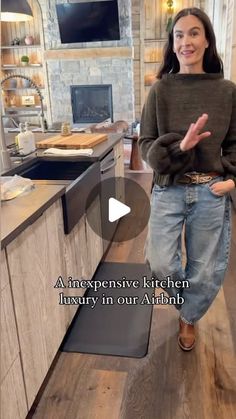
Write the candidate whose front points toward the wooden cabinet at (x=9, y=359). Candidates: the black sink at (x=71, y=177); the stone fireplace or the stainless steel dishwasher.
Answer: the stone fireplace

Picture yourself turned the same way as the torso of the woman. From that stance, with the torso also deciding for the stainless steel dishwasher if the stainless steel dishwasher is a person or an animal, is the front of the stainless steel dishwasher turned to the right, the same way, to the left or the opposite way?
to the left

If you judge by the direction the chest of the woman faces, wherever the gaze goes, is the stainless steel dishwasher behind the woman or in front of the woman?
behind

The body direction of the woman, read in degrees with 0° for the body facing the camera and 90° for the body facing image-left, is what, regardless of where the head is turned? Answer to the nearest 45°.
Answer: approximately 0°

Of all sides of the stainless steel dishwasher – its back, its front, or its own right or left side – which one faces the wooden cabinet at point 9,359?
right

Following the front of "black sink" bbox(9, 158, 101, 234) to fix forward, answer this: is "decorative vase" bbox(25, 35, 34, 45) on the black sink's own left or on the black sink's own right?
on the black sink's own left

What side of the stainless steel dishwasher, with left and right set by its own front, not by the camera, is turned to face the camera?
right

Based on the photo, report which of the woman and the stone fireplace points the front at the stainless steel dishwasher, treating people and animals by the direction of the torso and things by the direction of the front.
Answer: the stone fireplace

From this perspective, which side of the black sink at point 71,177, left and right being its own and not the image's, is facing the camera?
right

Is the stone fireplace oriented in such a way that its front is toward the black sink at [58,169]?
yes

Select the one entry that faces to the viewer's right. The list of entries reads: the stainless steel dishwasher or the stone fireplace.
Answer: the stainless steel dishwasher
